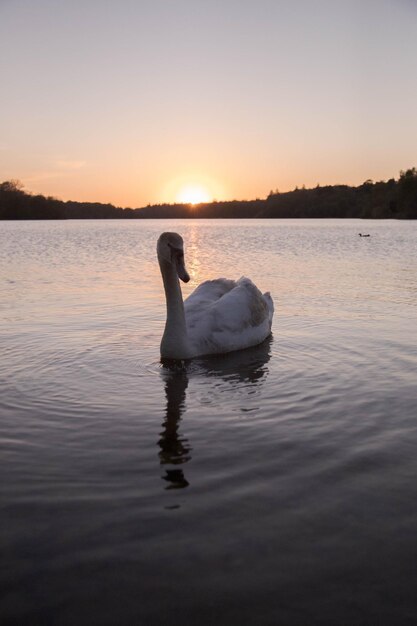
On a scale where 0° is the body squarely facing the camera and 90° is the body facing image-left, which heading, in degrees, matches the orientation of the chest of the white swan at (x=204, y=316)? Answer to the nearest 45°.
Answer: approximately 45°
